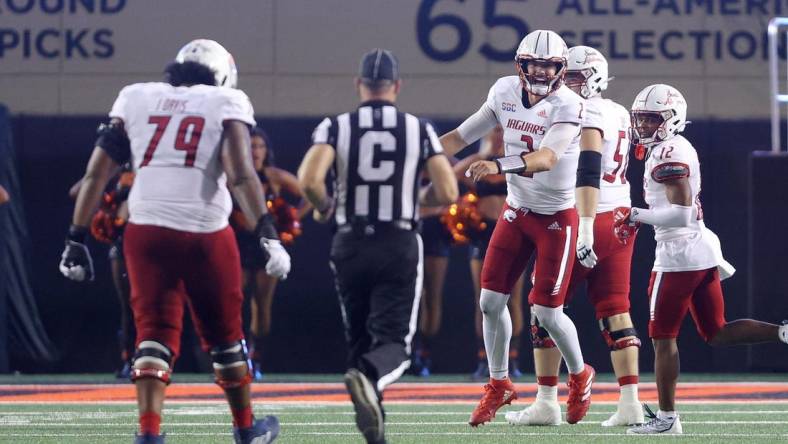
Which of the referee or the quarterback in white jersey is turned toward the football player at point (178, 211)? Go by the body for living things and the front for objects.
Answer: the quarterback in white jersey

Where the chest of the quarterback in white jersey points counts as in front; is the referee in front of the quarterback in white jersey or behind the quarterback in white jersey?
in front

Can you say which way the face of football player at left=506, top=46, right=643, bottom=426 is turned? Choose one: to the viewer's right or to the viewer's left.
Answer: to the viewer's left

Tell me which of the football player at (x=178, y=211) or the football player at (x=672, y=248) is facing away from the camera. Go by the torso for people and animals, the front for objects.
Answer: the football player at (x=178, y=211)

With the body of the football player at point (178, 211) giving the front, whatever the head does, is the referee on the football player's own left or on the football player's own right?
on the football player's own right

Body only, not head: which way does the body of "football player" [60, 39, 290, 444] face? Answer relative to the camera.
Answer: away from the camera

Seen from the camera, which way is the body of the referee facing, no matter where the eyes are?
away from the camera

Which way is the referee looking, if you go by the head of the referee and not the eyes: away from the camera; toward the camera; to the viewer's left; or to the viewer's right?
away from the camera

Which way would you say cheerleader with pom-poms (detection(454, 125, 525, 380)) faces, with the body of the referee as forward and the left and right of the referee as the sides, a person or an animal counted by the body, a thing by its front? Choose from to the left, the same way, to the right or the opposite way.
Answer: the opposite way
